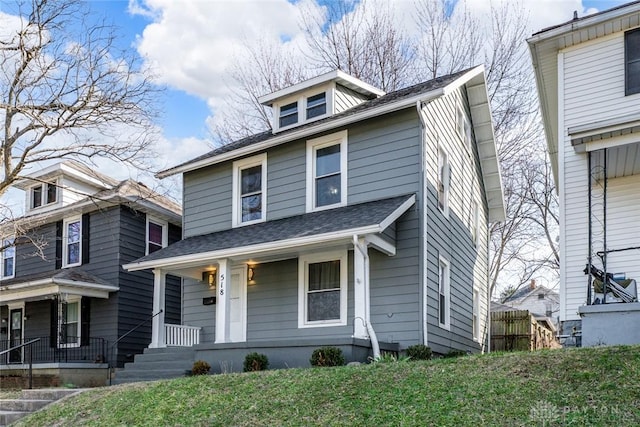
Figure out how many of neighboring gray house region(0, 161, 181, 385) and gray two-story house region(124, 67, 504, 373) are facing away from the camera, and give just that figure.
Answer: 0

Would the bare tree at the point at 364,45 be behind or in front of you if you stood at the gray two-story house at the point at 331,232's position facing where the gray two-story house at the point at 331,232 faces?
behind

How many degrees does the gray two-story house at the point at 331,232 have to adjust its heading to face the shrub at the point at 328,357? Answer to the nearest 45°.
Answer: approximately 45° to its left

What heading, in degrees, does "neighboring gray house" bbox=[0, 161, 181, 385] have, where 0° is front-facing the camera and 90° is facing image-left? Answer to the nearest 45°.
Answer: approximately 45°

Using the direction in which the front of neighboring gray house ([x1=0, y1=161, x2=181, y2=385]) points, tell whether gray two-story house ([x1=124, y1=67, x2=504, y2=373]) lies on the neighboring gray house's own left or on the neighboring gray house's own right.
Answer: on the neighboring gray house's own left

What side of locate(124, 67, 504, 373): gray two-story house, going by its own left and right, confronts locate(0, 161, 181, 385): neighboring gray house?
right
